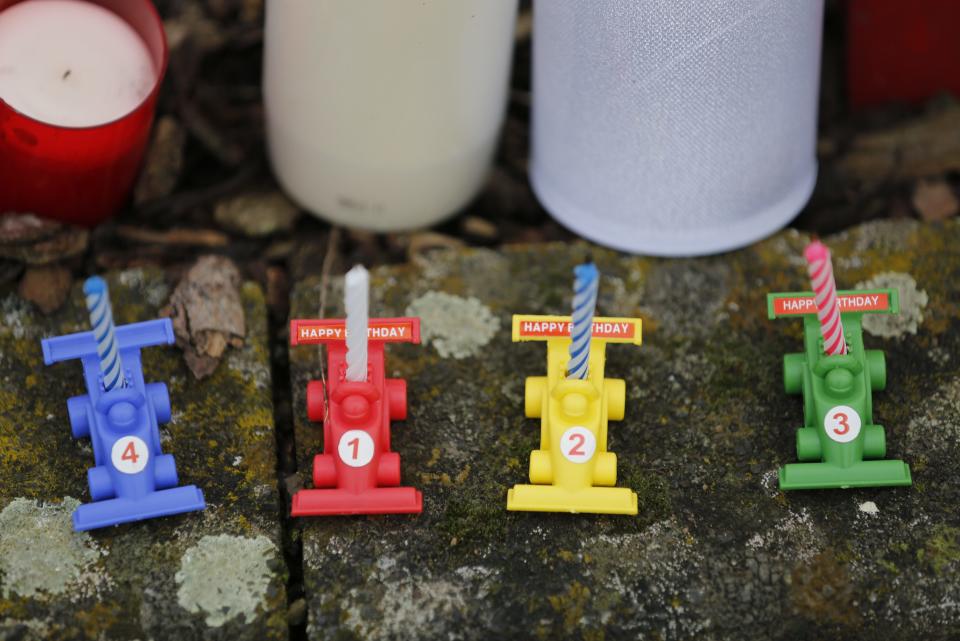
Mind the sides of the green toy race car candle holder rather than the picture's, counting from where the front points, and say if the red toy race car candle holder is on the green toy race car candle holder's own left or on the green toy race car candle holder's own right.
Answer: on the green toy race car candle holder's own right

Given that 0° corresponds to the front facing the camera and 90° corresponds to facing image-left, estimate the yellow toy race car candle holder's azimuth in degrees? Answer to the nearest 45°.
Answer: approximately 0°

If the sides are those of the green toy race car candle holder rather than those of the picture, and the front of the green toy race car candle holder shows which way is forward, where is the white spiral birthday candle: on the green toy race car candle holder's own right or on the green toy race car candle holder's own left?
on the green toy race car candle holder's own right

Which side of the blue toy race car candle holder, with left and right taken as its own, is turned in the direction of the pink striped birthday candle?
left
